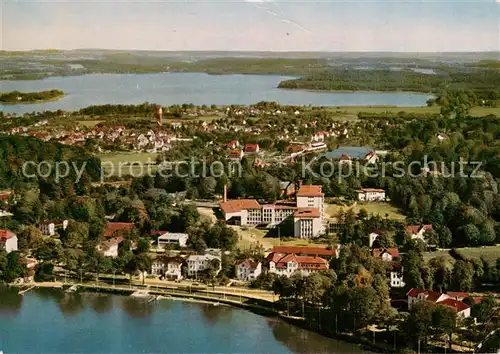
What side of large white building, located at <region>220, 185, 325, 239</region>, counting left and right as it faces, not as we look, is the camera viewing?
front

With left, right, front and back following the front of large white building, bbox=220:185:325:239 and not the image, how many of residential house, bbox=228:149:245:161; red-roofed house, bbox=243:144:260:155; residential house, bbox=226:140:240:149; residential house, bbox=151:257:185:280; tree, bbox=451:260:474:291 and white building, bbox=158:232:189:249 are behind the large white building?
3

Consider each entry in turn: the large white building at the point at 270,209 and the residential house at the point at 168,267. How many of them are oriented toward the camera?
2

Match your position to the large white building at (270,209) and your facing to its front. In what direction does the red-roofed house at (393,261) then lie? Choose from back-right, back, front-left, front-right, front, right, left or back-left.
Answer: front-left

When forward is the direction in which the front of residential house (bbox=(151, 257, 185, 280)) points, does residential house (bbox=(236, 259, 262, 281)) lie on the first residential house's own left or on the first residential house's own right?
on the first residential house's own left

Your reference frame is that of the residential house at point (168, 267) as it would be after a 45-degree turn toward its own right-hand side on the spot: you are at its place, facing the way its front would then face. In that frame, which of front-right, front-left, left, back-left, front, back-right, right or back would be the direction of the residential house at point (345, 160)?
back

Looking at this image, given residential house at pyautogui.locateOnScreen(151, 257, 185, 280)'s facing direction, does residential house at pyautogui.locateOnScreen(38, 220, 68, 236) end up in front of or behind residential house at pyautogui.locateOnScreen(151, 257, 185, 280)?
behind

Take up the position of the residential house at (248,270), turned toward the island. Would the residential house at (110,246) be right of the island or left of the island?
left

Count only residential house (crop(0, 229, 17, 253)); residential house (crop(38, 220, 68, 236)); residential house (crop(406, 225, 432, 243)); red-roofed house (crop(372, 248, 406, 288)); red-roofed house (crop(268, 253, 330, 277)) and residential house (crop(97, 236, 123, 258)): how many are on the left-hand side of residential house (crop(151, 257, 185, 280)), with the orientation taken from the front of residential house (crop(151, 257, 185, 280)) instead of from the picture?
3

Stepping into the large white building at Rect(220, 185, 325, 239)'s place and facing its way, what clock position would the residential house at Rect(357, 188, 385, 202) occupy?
The residential house is roughly at 8 o'clock from the large white building.

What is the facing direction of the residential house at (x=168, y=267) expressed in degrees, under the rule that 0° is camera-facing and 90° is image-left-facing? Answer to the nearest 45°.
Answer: approximately 0°

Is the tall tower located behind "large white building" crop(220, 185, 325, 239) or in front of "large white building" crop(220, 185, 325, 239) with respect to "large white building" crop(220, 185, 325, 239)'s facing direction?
behind

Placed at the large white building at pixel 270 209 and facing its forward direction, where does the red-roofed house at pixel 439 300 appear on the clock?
The red-roofed house is roughly at 11 o'clock from the large white building.

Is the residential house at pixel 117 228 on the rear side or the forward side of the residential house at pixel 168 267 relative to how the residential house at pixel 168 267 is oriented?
on the rear side
